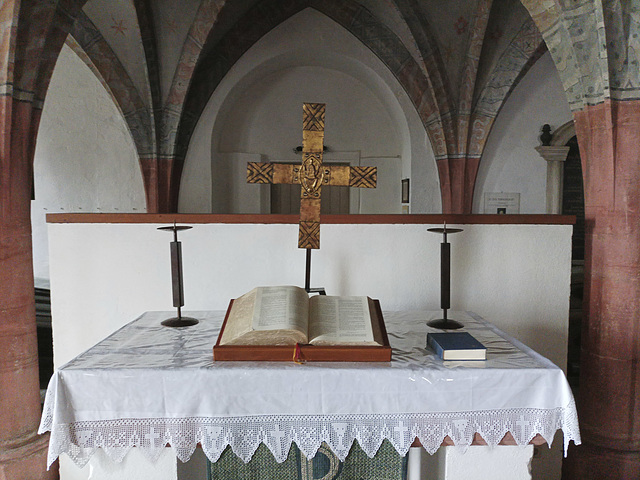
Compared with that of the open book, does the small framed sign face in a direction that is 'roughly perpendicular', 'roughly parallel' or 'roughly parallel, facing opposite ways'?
roughly parallel

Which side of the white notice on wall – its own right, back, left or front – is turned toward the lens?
front

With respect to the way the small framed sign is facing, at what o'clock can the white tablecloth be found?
The white tablecloth is roughly at 12 o'clock from the small framed sign.

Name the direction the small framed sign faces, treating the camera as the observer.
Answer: facing the viewer

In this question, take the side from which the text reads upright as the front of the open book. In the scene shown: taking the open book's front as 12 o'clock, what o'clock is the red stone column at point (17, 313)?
The red stone column is roughly at 4 o'clock from the open book.

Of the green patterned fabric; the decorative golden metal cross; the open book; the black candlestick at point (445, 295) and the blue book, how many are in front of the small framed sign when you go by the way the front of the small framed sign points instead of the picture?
5

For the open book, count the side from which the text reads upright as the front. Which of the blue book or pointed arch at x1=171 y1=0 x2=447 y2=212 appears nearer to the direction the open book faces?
the blue book

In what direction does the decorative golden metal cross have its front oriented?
toward the camera

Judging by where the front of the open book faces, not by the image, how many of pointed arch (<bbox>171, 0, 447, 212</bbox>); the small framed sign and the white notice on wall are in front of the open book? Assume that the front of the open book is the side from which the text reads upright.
0

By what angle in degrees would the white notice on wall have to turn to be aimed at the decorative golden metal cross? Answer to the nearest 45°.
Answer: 0° — it already faces it

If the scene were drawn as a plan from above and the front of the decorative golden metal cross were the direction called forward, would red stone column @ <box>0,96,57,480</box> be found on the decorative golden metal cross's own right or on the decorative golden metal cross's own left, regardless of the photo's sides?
on the decorative golden metal cross's own right

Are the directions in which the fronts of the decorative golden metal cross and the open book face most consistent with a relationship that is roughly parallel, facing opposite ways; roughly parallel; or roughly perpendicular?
roughly parallel

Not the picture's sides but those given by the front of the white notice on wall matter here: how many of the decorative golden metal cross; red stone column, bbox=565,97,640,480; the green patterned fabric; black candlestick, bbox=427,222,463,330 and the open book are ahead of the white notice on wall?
5
